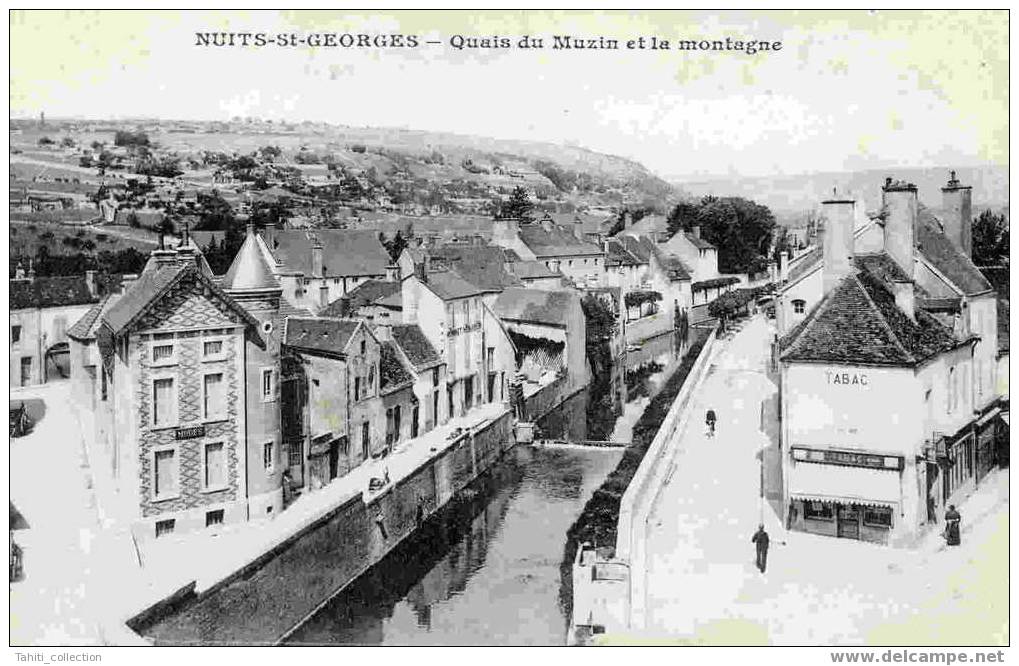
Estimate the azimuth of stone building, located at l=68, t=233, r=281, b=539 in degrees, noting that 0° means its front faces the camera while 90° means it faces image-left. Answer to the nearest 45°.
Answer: approximately 0°

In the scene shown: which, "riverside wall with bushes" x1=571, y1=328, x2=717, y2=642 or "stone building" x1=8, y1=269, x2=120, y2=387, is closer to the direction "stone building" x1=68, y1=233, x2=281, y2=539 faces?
the riverside wall with bushes

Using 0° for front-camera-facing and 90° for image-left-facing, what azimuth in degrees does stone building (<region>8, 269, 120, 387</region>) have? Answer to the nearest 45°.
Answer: approximately 315°

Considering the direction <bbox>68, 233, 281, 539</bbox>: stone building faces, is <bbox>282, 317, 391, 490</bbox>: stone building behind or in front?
behind
